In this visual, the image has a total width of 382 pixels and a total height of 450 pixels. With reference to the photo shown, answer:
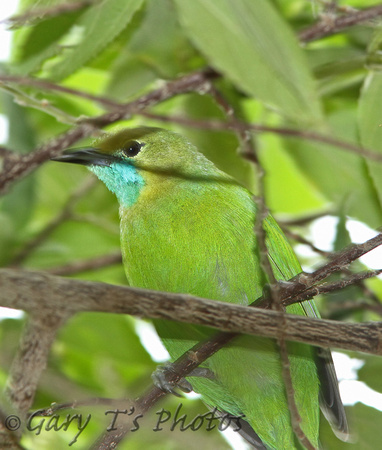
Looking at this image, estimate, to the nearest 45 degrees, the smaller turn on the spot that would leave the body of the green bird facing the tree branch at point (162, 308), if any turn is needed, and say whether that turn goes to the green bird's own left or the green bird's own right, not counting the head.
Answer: approximately 45° to the green bird's own left

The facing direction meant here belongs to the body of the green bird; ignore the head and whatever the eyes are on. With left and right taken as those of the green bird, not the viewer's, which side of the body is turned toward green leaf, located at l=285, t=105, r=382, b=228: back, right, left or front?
back

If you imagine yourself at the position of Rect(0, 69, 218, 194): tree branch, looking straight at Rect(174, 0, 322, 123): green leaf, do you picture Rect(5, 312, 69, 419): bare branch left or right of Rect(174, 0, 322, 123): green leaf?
right

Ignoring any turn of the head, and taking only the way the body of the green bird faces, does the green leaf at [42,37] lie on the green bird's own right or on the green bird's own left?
on the green bird's own right

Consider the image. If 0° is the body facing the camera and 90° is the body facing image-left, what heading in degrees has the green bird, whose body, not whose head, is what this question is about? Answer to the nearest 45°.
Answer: approximately 45°
